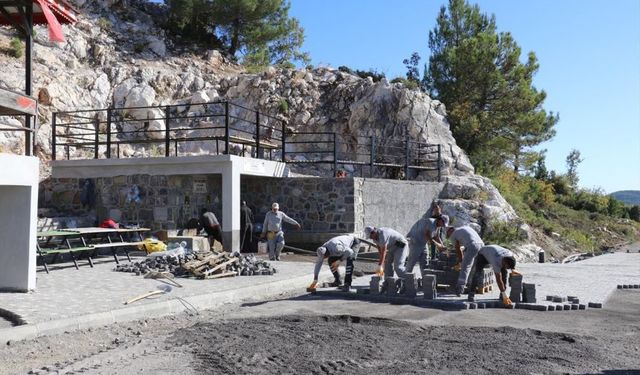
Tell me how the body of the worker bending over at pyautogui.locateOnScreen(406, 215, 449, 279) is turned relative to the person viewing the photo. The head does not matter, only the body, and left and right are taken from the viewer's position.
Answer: facing to the right of the viewer

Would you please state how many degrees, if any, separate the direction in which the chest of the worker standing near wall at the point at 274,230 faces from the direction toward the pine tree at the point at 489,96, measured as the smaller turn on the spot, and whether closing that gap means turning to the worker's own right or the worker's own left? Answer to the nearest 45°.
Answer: approximately 135° to the worker's own left

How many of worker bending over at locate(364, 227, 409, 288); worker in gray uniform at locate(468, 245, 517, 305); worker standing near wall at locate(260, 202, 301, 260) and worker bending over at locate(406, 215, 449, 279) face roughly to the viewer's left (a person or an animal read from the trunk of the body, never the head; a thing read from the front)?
1

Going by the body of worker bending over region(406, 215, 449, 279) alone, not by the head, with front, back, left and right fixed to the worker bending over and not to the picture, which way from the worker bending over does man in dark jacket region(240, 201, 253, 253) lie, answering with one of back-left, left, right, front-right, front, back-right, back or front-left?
back-left

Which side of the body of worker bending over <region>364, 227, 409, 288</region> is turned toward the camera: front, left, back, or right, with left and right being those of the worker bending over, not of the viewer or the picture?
left

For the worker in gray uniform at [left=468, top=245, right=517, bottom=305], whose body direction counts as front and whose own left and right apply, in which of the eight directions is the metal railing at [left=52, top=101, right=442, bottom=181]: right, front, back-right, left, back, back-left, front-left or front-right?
back

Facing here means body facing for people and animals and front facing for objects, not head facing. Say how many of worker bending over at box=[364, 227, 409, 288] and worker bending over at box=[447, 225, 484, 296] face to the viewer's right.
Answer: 0

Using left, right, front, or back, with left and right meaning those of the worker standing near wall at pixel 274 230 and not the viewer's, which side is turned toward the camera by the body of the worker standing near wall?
front

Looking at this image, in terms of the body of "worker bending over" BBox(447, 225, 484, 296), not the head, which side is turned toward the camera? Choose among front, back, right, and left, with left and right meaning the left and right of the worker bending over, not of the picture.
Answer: left

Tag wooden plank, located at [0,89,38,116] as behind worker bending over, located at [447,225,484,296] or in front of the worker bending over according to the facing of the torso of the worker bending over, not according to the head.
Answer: in front

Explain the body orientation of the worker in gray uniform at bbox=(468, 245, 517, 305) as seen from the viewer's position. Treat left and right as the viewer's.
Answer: facing the viewer and to the right of the viewer

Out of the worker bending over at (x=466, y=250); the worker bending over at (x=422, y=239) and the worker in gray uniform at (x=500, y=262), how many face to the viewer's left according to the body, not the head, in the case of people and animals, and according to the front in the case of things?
1
